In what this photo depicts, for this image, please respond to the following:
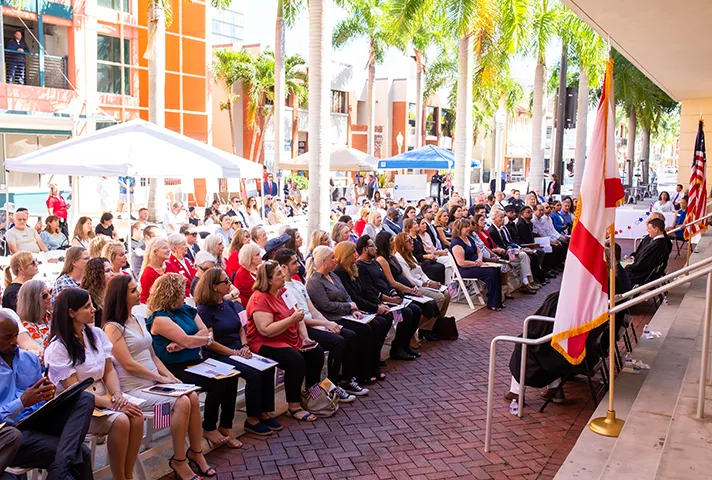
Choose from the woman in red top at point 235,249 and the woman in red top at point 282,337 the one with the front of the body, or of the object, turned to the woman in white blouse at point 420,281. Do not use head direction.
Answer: the woman in red top at point 235,249

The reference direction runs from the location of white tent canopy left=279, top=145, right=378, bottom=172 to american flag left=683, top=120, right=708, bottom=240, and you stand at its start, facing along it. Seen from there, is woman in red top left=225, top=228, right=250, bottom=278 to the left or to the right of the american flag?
right

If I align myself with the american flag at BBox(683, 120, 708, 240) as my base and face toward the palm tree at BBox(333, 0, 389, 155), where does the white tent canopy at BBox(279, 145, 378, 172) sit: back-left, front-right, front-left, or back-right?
front-left

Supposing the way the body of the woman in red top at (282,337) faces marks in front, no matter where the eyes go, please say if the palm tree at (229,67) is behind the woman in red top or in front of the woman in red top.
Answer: behind

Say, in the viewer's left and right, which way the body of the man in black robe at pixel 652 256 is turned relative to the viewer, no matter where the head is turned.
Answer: facing to the left of the viewer

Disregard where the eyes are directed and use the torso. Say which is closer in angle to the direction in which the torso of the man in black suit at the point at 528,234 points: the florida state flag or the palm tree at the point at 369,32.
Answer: the florida state flag

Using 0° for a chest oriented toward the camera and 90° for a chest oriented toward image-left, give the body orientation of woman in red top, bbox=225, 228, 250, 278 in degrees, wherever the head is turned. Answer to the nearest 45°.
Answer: approximately 270°

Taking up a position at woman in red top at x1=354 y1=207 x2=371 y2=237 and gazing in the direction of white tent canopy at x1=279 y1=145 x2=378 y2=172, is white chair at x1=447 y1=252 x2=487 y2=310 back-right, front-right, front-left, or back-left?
back-right

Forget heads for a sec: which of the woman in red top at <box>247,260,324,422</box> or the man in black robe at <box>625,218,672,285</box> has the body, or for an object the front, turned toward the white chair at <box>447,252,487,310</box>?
the man in black robe

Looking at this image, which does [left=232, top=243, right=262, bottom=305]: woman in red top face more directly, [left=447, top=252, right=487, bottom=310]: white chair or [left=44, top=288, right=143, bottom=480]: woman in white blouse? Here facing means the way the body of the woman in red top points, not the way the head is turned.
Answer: the white chair

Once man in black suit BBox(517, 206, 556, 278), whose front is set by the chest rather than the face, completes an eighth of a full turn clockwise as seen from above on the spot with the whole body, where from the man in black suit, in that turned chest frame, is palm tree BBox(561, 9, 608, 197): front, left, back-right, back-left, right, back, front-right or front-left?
back

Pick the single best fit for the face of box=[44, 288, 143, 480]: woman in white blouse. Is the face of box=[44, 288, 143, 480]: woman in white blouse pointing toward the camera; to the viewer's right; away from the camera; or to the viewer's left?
to the viewer's right

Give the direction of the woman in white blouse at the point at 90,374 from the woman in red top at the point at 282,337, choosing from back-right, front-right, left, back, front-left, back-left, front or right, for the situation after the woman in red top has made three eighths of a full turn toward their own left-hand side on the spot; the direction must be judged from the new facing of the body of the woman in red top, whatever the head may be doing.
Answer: back-left

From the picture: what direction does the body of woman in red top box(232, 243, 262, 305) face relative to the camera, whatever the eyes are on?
to the viewer's right

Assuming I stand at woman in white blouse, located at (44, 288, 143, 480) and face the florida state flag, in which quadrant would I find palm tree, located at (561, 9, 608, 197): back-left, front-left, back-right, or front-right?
front-left

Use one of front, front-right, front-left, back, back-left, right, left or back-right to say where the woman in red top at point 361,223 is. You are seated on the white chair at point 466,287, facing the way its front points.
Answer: back
